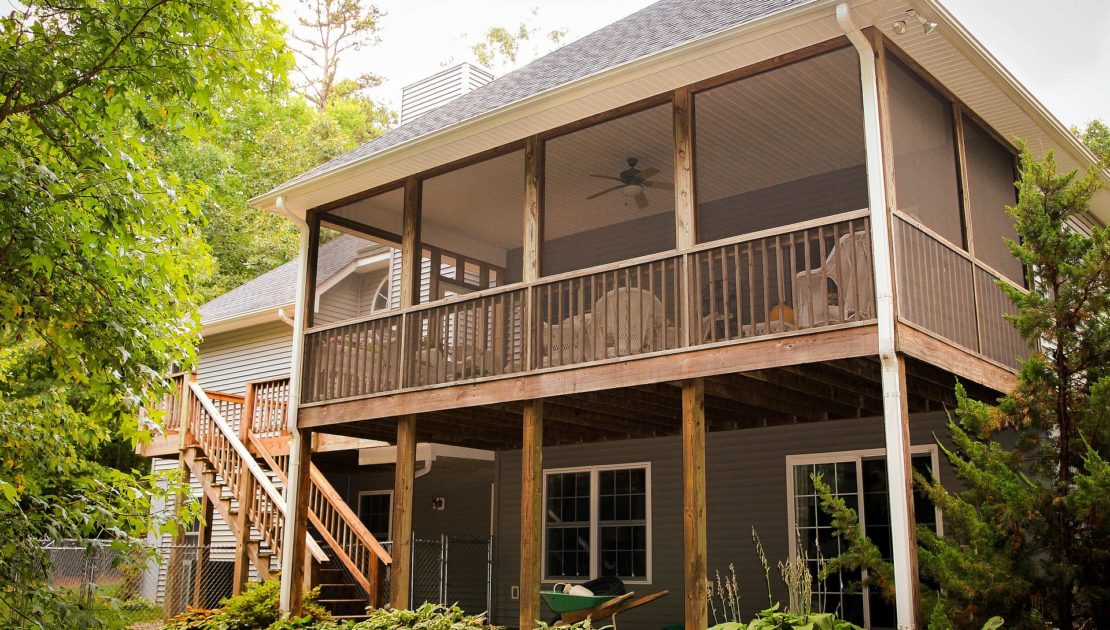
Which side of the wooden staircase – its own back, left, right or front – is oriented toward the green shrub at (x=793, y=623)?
front

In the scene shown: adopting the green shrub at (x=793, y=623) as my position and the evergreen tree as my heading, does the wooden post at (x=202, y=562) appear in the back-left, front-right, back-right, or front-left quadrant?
back-left

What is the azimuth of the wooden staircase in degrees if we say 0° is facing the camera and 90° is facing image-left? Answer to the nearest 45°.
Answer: approximately 315°

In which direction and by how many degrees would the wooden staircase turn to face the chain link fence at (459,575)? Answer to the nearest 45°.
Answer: approximately 45° to its left

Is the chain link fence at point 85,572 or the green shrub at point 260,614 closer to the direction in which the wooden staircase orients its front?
the green shrub

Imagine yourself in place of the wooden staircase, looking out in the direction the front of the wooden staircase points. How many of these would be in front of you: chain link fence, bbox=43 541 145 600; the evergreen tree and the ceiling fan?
2

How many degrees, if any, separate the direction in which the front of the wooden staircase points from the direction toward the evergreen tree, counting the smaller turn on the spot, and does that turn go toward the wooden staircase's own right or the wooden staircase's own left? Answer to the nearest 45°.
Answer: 0° — it already faces it

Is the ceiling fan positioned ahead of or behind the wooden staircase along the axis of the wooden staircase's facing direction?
ahead

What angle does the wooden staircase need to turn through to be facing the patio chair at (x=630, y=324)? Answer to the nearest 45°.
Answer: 0° — it already faces it

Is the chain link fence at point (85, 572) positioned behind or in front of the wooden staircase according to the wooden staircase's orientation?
behind
